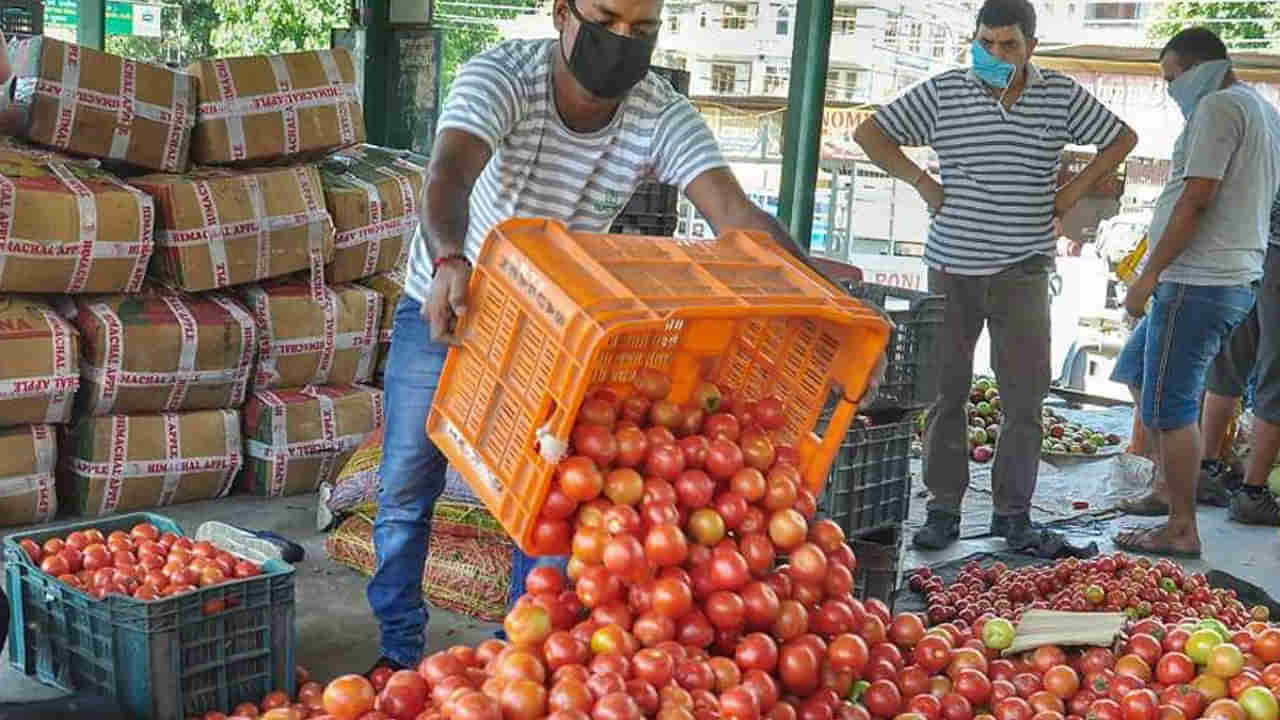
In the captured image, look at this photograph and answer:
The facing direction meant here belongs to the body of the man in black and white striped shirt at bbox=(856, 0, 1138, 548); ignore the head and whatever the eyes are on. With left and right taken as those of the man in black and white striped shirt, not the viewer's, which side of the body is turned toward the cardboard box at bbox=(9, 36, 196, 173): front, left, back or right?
right

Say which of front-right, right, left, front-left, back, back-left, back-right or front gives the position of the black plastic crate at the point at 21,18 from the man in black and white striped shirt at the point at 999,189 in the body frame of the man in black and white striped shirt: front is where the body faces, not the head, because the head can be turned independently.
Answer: right

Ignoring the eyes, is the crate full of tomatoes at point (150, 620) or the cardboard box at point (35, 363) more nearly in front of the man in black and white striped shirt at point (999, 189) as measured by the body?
the crate full of tomatoes

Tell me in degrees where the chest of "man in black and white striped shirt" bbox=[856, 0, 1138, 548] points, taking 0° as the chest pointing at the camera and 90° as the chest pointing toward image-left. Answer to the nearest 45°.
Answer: approximately 0°

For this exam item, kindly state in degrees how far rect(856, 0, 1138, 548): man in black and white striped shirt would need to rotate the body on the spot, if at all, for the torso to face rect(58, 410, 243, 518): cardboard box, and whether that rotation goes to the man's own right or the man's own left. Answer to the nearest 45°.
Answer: approximately 90° to the man's own right

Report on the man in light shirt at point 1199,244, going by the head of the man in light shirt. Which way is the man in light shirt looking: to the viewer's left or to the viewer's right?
to the viewer's left

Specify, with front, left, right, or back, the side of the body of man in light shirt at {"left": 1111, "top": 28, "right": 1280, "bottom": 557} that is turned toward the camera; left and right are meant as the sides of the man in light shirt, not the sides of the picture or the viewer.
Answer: left

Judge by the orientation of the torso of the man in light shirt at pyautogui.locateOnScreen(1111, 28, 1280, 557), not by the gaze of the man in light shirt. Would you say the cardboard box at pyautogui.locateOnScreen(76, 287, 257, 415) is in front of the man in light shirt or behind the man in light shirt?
in front

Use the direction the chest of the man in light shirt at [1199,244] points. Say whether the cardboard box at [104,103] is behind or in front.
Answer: in front

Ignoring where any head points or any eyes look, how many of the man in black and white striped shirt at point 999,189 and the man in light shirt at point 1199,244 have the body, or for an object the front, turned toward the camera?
1

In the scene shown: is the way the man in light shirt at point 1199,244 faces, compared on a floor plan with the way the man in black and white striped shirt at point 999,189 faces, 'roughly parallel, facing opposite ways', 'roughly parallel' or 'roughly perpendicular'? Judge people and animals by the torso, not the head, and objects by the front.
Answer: roughly perpendicular

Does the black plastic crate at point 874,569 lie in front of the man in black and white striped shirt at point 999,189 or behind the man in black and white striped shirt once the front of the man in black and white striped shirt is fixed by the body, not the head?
in front

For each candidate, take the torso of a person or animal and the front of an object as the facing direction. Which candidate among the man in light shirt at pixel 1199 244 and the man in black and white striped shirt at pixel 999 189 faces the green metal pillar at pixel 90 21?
the man in light shirt

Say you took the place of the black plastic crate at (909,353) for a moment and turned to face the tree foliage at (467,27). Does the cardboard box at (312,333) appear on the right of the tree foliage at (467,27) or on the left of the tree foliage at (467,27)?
left
